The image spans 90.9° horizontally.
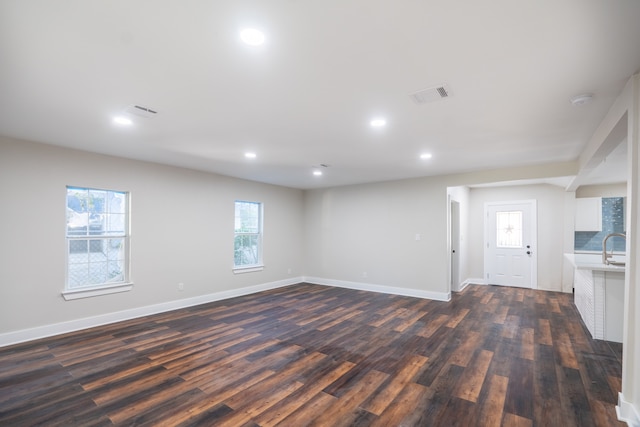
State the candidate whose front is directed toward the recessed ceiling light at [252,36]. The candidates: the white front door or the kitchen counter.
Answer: the white front door

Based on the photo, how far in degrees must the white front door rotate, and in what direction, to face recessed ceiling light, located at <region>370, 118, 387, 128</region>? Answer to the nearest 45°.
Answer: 0° — it already faces it

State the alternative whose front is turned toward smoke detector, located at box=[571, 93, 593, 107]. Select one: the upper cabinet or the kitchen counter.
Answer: the upper cabinet

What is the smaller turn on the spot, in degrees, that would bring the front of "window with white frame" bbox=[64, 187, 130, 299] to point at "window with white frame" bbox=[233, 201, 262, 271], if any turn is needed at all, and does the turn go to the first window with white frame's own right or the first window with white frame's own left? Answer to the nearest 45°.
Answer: approximately 45° to the first window with white frame's own left

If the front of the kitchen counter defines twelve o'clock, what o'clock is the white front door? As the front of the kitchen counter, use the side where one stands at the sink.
The white front door is roughly at 8 o'clock from the kitchen counter.

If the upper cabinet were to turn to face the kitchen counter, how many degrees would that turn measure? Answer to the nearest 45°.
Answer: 0° — it already faces it

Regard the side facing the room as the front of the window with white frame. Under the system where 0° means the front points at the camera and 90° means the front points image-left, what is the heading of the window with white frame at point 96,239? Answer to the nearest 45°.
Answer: approximately 315°

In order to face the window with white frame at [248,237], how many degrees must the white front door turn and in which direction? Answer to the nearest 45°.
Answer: approximately 45° to its right

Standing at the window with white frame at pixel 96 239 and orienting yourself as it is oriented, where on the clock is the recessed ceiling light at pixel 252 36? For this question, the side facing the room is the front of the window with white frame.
The recessed ceiling light is roughly at 1 o'clock from the window with white frame.

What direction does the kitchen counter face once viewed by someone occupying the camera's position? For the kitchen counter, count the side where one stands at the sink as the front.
facing to the right of the viewer

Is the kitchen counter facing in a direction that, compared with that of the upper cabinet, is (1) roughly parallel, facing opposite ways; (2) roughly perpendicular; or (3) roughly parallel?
roughly perpendicular

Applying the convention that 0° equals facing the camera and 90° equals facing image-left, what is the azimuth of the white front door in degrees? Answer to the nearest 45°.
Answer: approximately 0°
